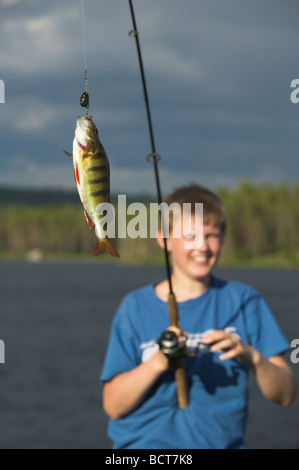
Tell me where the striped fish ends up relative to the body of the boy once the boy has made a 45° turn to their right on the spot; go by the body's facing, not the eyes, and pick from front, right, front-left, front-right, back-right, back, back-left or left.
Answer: front-left

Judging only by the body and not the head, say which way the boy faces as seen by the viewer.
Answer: toward the camera
